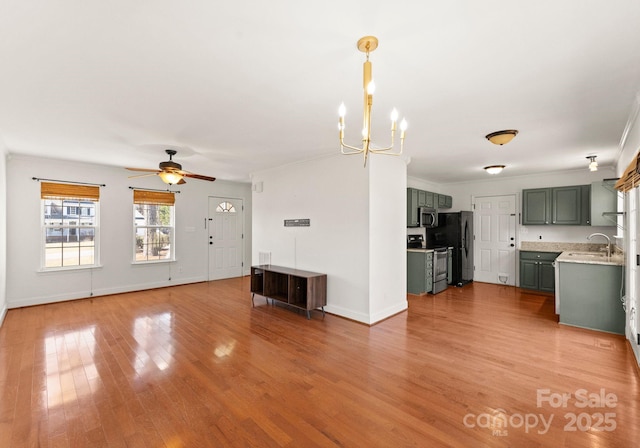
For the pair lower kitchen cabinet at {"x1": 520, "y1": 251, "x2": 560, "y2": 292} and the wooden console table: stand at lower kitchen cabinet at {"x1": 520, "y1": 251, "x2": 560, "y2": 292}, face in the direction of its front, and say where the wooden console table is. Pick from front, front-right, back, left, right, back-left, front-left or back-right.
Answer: front-right

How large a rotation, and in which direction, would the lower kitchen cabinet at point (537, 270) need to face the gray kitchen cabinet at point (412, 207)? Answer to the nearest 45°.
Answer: approximately 45° to its right

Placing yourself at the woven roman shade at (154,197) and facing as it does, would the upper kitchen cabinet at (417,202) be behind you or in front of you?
in front

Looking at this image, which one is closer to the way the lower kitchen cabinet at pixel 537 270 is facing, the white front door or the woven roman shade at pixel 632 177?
the woven roman shade

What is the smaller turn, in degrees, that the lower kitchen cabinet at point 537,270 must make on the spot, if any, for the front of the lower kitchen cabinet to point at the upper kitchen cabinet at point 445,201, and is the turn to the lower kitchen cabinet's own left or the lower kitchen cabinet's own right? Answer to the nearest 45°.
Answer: approximately 90° to the lower kitchen cabinet's own right

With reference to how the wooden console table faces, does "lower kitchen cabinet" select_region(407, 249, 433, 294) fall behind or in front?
behind

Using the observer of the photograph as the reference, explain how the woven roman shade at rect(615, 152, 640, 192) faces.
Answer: facing to the left of the viewer

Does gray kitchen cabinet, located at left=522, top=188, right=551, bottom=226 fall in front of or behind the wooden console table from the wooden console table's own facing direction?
behind

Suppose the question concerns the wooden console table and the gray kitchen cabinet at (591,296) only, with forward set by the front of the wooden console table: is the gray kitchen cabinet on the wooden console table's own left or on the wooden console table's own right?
on the wooden console table's own left

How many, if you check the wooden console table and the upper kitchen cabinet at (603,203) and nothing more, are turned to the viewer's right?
0

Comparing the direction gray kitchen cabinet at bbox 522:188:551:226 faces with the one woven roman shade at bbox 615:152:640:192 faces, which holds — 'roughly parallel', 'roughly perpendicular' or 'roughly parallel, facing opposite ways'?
roughly perpendicular

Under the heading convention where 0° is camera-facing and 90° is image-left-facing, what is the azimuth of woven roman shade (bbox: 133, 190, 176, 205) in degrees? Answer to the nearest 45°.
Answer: approximately 315°
